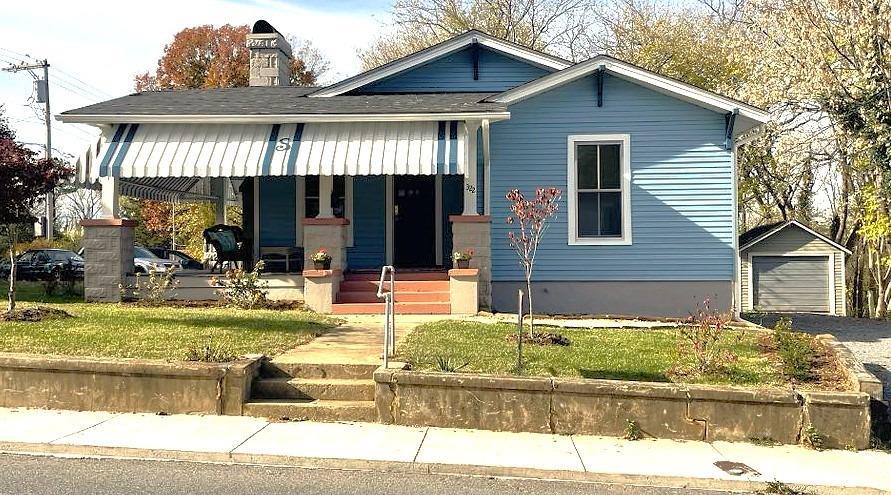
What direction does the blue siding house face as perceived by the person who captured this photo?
facing the viewer

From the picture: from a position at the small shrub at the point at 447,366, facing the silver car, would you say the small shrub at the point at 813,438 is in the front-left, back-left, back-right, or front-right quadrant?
back-right

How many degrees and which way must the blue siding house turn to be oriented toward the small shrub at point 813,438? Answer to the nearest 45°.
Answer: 0° — it already faces it

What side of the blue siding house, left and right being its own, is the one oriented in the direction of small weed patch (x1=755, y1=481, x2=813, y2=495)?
front

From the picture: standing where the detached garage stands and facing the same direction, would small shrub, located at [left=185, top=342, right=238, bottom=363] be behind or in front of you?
in front

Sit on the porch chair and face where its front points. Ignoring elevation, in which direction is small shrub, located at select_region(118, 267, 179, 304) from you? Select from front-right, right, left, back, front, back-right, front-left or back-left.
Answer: right

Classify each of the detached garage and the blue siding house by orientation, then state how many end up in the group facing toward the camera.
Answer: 2

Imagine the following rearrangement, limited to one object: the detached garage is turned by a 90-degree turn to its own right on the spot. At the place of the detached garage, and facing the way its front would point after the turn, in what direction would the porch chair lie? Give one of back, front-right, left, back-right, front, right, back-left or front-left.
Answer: front-left

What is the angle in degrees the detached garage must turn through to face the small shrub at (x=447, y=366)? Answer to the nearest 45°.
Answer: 0° — it already faces it

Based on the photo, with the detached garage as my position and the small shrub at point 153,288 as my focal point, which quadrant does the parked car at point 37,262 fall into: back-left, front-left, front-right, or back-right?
front-right

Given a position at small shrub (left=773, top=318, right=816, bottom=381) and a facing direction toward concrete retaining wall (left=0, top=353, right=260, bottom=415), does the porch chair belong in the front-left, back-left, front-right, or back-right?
front-right

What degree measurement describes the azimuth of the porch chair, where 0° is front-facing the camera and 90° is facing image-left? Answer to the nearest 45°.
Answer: approximately 315°

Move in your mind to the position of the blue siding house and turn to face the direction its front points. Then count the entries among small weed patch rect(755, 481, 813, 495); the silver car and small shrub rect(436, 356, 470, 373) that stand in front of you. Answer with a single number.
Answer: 2

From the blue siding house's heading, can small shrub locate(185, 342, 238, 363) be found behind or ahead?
ahead

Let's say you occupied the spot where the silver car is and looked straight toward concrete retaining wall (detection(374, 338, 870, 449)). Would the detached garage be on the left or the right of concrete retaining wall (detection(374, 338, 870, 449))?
left

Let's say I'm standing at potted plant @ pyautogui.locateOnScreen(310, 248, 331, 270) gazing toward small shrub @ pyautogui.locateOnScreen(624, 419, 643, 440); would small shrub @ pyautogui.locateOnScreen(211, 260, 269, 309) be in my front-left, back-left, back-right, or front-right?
back-right

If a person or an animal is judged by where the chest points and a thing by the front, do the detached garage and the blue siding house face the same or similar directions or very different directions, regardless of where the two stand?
same or similar directions

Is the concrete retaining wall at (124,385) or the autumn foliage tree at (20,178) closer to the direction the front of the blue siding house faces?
the concrete retaining wall

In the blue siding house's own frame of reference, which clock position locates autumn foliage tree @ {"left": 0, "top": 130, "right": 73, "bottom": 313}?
The autumn foliage tree is roughly at 3 o'clock from the blue siding house.

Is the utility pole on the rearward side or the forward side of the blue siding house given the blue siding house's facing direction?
on the rearward side
